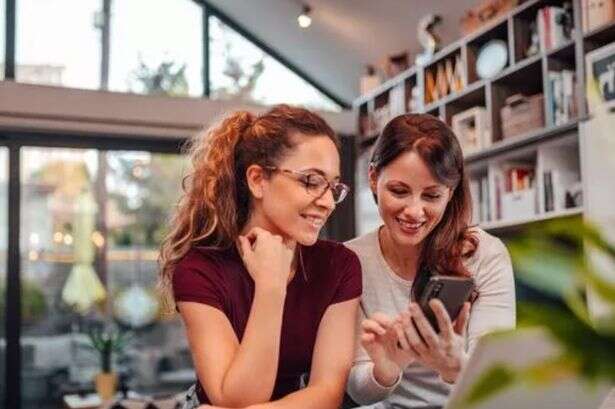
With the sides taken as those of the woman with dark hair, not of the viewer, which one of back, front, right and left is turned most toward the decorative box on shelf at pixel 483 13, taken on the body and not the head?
back

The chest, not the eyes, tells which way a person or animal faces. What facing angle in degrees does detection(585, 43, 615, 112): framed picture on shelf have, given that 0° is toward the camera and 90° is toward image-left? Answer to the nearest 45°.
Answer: approximately 45°

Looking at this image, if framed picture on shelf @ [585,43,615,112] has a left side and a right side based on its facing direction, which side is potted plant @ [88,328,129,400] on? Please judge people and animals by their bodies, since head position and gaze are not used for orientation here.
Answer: on its right

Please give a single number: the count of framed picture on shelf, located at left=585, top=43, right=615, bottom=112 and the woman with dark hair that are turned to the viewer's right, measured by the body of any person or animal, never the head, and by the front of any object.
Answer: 0

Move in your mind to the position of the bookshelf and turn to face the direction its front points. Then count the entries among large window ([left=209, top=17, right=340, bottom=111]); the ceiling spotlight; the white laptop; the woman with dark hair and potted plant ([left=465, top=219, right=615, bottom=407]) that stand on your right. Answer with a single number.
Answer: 2

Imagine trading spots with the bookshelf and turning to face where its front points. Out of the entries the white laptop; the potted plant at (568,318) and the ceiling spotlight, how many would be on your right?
1

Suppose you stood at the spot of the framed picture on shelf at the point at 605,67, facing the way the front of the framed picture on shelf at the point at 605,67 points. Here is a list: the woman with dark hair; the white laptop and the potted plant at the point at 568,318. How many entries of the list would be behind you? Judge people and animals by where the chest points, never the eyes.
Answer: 0

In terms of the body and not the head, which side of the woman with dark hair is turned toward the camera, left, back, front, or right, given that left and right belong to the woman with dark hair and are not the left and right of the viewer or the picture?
front

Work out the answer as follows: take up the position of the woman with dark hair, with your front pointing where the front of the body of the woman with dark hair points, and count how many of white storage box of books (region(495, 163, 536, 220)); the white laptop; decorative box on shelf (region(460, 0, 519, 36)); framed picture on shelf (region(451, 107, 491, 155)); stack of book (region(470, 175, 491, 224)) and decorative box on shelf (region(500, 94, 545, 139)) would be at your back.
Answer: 5

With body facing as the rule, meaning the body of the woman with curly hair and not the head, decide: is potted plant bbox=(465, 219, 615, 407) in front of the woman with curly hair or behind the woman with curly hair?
in front

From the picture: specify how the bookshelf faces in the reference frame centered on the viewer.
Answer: facing the viewer and to the left of the viewer

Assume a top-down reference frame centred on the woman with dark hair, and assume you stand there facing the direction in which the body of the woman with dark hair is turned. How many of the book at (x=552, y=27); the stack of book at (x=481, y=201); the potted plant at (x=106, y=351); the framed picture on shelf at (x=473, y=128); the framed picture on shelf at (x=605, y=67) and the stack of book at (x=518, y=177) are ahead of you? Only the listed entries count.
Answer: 0

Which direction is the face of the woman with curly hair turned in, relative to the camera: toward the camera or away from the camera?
toward the camera

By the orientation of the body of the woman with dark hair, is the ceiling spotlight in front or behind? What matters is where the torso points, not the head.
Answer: behind

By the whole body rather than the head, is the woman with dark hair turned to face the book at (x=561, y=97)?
no

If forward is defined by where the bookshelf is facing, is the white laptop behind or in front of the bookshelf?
in front

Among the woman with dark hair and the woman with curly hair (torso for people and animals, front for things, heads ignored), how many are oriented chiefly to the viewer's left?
0
